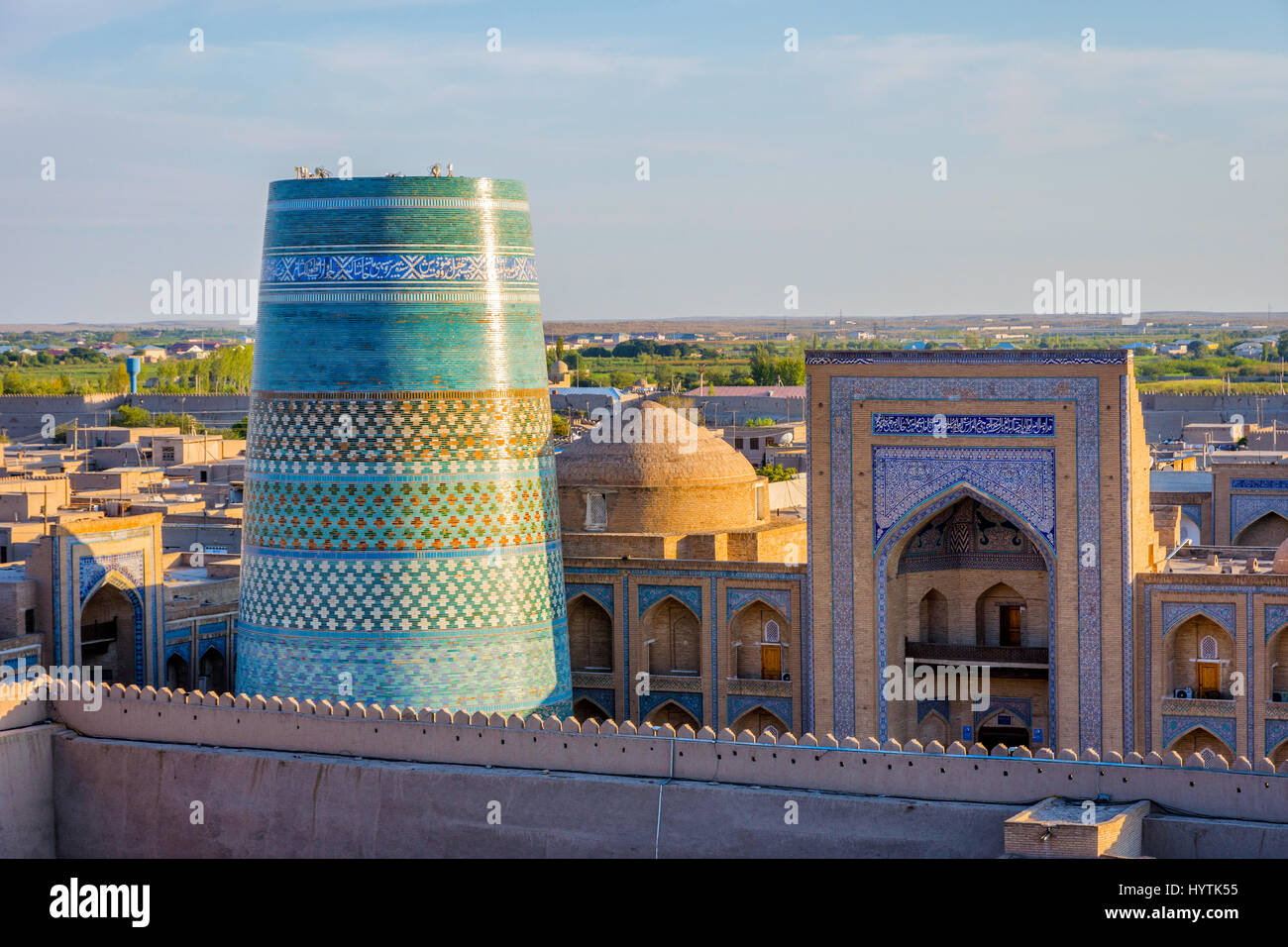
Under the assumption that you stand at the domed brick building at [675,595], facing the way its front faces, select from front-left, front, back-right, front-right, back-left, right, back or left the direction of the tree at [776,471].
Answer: back

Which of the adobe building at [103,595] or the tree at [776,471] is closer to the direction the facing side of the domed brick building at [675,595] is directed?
the adobe building

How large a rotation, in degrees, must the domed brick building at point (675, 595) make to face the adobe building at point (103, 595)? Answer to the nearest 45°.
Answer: approximately 90° to its right

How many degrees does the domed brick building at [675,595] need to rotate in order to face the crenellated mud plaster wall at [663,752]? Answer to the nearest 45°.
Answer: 0° — it already faces it

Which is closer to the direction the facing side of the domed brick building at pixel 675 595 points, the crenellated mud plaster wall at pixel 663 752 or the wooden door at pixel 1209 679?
the crenellated mud plaster wall

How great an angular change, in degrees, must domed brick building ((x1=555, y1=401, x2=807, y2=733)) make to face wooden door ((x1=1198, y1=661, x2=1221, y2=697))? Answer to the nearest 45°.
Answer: approximately 90° to its left

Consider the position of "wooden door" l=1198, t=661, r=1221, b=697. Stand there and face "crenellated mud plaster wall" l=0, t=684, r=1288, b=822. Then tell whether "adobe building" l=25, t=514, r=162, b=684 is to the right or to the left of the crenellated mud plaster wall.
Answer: right

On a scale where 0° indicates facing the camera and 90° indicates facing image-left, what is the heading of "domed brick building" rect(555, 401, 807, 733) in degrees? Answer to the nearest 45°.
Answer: approximately 0°

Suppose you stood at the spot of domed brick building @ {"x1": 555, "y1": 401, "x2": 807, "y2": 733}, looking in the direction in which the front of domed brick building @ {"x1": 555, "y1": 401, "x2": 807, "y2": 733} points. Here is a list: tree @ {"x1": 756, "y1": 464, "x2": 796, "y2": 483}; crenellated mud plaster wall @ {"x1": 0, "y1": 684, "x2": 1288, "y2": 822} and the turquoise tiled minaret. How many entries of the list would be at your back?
1
